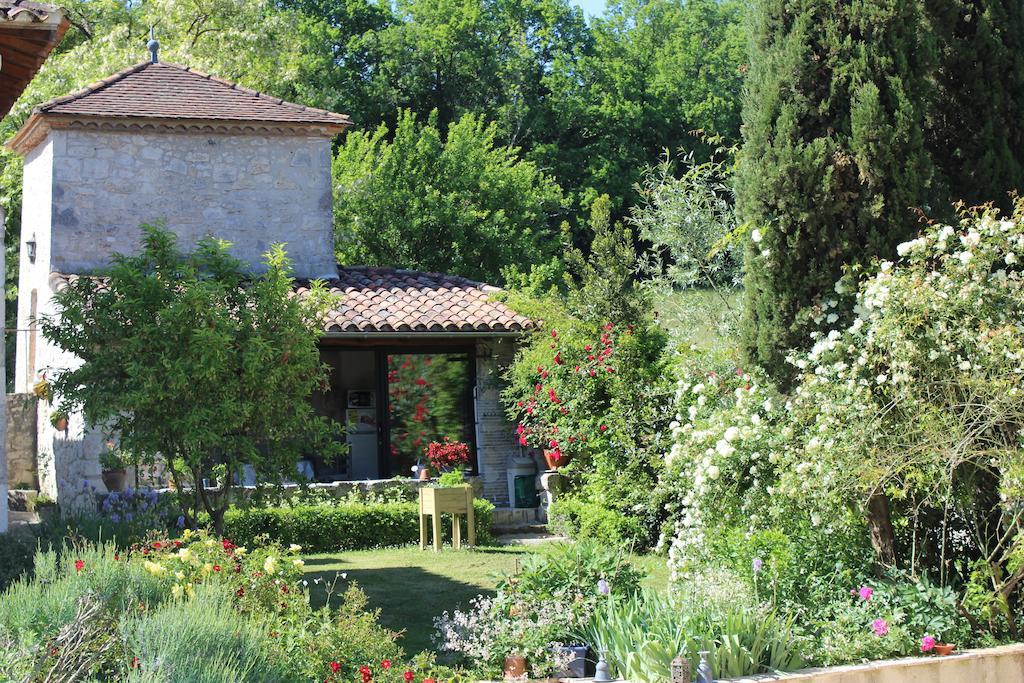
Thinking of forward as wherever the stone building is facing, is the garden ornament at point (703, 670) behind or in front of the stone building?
in front

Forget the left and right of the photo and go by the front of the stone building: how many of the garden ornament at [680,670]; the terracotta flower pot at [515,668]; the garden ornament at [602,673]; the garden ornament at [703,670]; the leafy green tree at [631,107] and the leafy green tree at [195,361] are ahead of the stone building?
5

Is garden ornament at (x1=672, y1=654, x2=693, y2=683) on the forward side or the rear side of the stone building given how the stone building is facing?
on the forward side

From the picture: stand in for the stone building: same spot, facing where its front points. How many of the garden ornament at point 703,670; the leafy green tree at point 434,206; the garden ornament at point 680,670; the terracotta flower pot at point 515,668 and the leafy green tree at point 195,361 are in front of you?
4

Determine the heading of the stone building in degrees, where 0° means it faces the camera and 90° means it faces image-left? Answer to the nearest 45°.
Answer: approximately 0°

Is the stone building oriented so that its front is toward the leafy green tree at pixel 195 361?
yes

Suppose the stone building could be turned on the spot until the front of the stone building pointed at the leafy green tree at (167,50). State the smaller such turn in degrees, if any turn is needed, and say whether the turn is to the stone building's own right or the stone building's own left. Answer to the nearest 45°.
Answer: approximately 180°

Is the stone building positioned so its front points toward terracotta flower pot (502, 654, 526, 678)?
yes

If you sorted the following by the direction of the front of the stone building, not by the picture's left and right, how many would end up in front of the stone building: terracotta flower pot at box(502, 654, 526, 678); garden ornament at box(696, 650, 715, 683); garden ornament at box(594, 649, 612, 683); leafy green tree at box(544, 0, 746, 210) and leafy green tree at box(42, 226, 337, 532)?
4

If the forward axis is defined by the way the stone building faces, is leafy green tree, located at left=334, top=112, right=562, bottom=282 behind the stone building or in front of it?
behind
